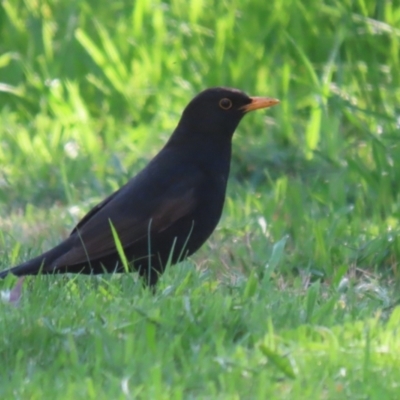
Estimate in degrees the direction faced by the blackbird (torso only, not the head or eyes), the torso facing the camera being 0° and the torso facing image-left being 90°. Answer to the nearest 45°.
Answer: approximately 270°
